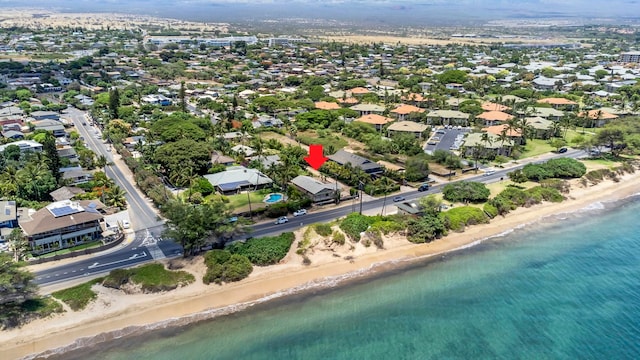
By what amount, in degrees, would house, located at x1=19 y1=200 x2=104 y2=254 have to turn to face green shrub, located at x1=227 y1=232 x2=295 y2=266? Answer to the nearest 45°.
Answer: approximately 45° to its left

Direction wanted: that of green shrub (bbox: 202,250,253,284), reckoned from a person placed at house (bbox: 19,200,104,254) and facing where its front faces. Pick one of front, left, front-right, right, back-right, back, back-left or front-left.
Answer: front-left

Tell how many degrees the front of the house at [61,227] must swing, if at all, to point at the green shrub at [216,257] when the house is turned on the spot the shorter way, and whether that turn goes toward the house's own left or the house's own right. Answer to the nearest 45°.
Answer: approximately 45° to the house's own left
